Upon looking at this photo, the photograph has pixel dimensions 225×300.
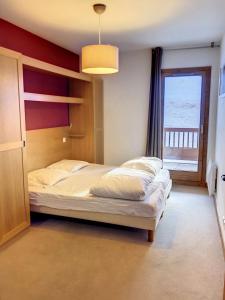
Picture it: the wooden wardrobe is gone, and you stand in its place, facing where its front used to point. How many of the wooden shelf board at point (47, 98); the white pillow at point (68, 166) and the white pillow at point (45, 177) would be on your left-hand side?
3

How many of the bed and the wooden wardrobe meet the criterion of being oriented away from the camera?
0

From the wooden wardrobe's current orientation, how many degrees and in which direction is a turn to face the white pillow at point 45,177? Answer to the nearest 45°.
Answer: approximately 90° to its left

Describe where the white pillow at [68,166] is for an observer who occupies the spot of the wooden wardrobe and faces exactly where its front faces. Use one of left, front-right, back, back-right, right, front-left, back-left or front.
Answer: left

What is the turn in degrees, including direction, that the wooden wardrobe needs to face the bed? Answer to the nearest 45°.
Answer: approximately 45° to its left

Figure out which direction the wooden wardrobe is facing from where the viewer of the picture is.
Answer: facing the viewer and to the right of the viewer

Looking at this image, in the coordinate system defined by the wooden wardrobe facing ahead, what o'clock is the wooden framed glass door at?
The wooden framed glass door is roughly at 10 o'clock from the wooden wardrobe.

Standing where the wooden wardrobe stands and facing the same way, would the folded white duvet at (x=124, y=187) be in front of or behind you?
in front
